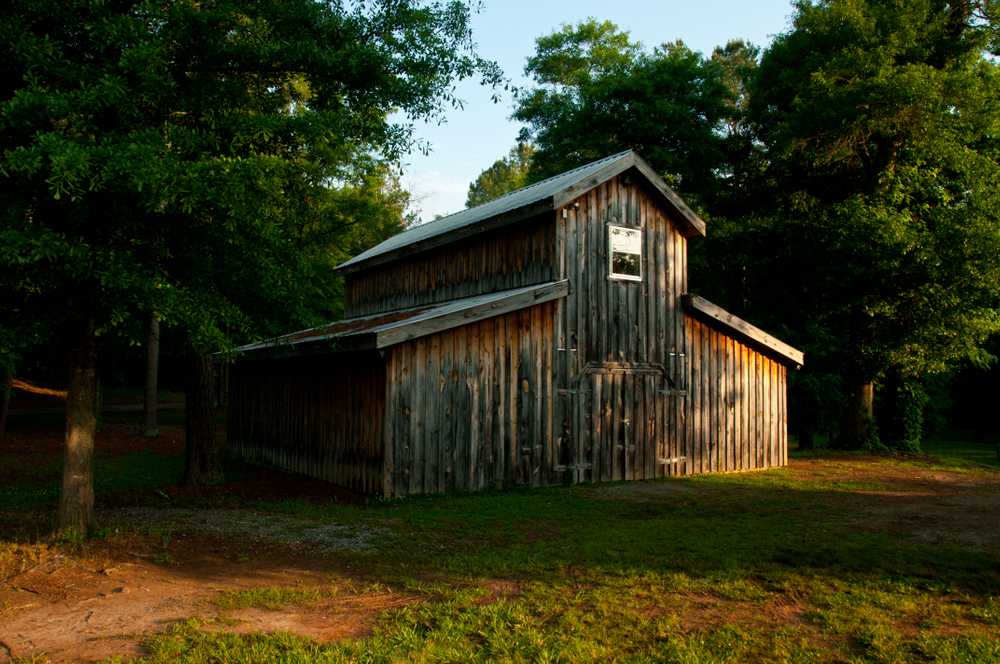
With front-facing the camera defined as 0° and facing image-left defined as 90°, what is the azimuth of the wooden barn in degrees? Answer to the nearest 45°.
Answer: approximately 315°

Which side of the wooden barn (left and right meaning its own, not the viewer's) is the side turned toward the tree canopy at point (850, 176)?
left

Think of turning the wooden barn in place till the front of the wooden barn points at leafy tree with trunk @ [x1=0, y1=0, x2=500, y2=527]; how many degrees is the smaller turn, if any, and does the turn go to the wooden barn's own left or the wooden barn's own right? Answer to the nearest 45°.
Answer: approximately 90° to the wooden barn's own right

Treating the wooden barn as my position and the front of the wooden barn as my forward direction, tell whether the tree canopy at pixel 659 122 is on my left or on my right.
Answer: on my left
